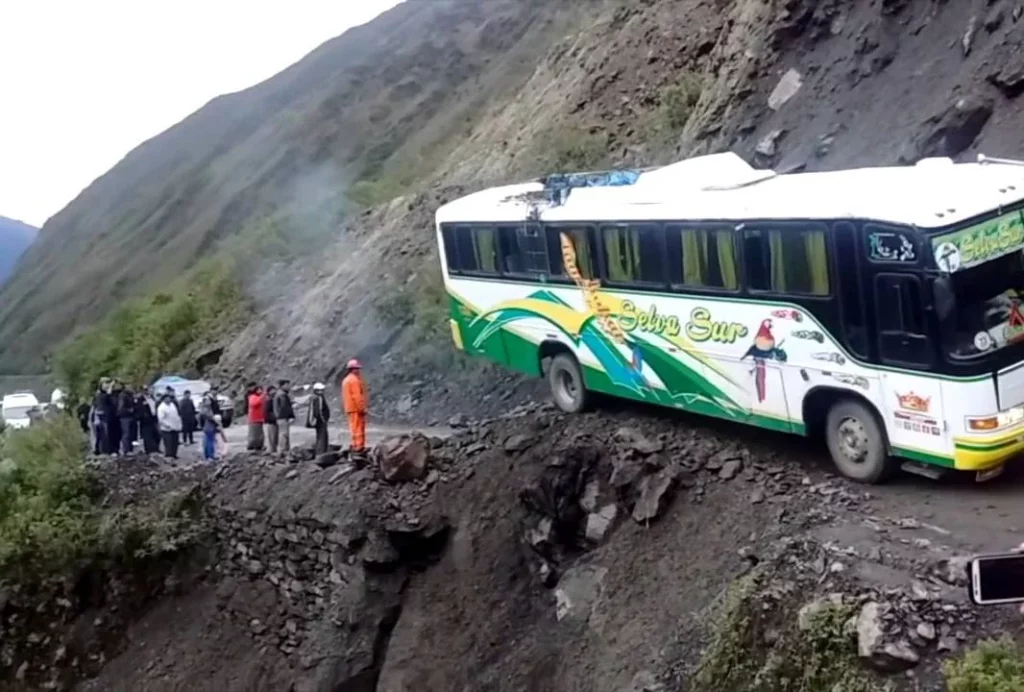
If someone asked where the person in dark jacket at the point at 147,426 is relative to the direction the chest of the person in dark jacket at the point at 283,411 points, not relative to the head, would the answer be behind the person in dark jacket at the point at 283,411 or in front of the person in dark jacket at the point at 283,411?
behind

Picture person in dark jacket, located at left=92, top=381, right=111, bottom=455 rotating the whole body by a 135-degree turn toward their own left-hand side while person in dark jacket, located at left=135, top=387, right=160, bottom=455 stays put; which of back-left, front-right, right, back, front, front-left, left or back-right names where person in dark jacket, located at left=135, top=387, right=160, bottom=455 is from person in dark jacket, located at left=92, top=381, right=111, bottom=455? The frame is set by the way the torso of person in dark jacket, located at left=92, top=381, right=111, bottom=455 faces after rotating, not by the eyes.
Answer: right

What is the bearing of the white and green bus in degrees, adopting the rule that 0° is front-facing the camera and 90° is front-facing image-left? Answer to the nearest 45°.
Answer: approximately 315°

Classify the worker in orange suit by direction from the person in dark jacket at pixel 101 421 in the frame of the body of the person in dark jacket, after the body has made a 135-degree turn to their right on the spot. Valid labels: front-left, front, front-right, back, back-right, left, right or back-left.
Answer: back-left

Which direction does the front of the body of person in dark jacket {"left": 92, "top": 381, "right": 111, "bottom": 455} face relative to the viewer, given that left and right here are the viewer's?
facing the viewer and to the right of the viewer

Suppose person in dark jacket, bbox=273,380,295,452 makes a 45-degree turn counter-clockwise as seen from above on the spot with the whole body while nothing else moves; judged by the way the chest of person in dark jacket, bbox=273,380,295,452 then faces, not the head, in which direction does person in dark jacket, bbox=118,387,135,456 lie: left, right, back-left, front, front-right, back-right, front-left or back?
back-left

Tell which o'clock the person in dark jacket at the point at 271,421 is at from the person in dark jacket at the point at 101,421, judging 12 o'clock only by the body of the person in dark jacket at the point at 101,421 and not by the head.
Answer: the person in dark jacket at the point at 271,421 is roughly at 12 o'clock from the person in dark jacket at the point at 101,421.

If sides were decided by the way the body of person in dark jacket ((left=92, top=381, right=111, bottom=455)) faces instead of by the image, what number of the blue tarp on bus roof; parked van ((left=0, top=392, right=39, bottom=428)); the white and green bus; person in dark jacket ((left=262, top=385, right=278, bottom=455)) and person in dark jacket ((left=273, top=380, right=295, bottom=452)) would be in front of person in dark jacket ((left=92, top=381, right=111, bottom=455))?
4

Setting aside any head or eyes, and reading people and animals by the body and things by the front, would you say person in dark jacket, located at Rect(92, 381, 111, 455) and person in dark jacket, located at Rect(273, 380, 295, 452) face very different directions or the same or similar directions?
same or similar directions

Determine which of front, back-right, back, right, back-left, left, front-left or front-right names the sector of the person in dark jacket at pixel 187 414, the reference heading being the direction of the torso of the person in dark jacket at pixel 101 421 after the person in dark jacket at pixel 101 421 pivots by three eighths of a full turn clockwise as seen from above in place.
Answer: back

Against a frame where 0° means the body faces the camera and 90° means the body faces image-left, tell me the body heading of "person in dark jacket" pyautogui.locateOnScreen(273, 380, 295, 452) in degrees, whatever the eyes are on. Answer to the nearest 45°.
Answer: approximately 315°

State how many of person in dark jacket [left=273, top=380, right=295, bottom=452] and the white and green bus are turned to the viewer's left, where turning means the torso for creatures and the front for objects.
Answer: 0

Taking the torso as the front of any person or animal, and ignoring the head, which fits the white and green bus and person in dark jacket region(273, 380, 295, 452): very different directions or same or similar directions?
same or similar directions

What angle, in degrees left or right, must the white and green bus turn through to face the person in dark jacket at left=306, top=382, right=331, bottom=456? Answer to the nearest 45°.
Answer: approximately 180°
